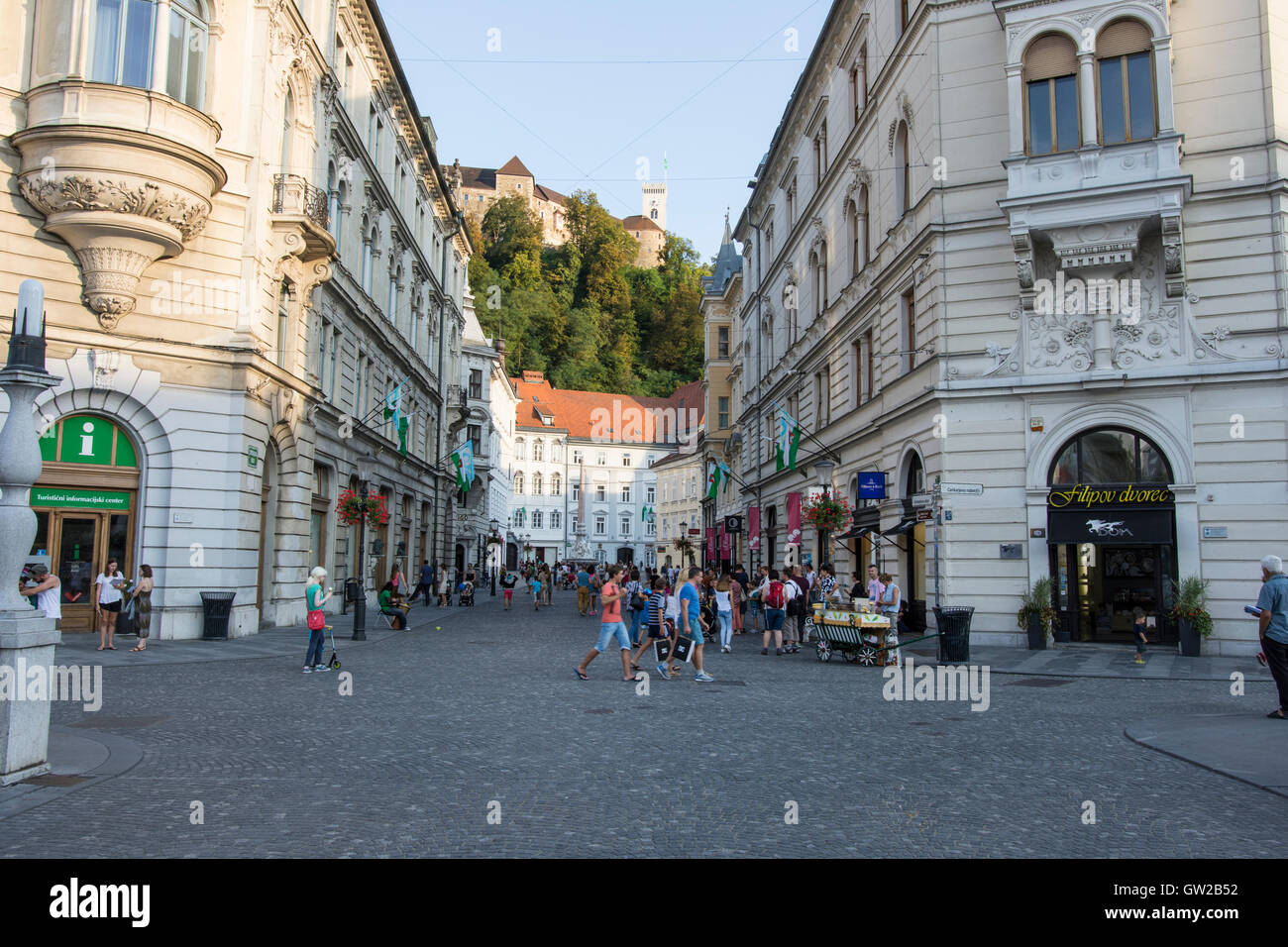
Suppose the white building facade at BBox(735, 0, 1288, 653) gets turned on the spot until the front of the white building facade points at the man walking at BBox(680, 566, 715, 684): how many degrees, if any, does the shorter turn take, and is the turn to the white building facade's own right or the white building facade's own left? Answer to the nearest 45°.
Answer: approximately 45° to the white building facade's own right

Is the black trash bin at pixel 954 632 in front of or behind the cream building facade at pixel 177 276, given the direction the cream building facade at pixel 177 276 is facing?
in front

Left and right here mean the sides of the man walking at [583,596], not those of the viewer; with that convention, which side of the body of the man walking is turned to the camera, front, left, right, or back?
back

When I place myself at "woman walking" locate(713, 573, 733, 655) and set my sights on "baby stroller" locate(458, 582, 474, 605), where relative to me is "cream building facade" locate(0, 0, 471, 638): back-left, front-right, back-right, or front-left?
front-left

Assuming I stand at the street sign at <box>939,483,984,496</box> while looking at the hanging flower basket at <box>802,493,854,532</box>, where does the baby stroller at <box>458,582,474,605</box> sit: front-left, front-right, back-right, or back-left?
front-left
